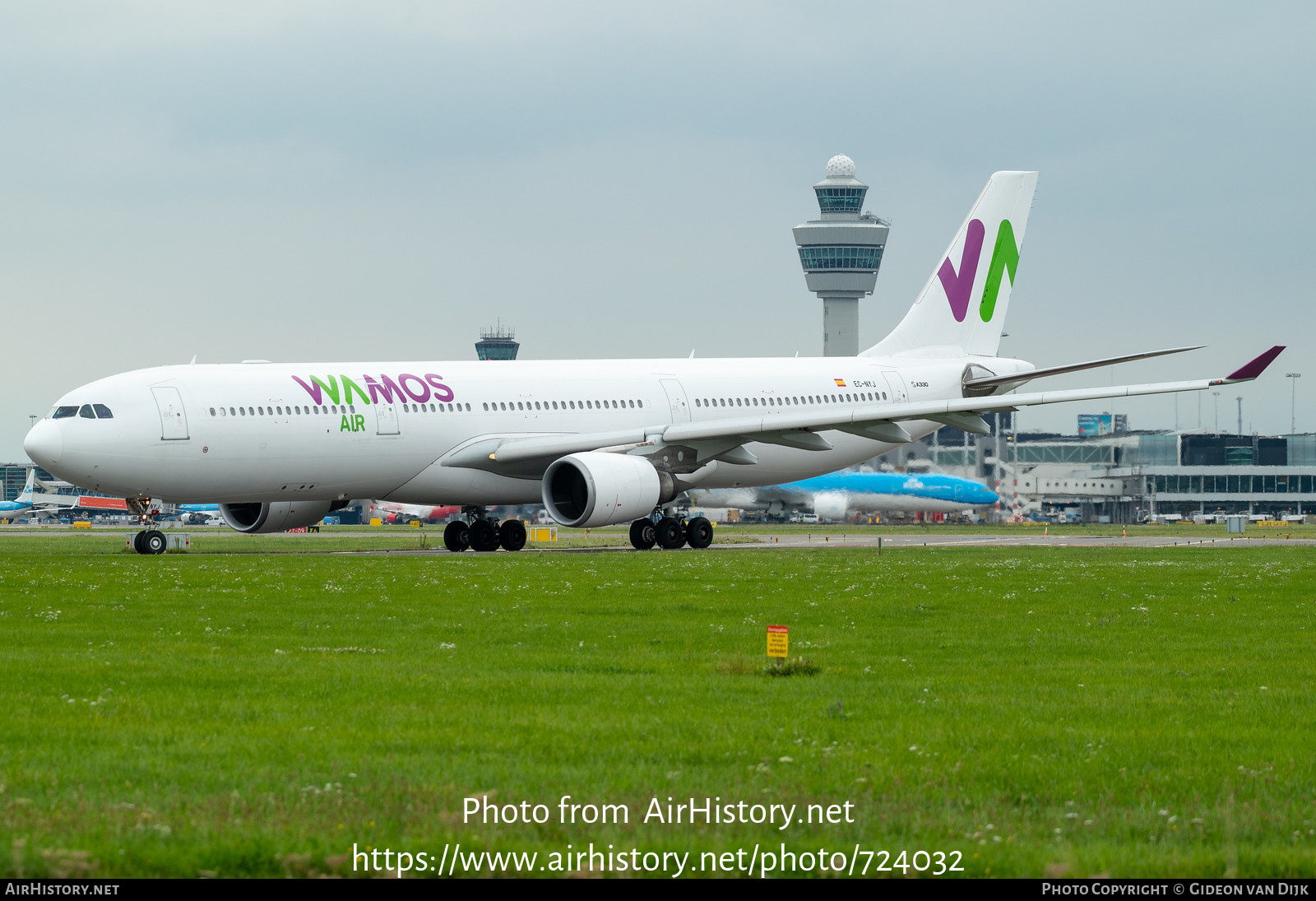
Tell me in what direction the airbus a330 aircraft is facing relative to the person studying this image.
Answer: facing the viewer and to the left of the viewer
